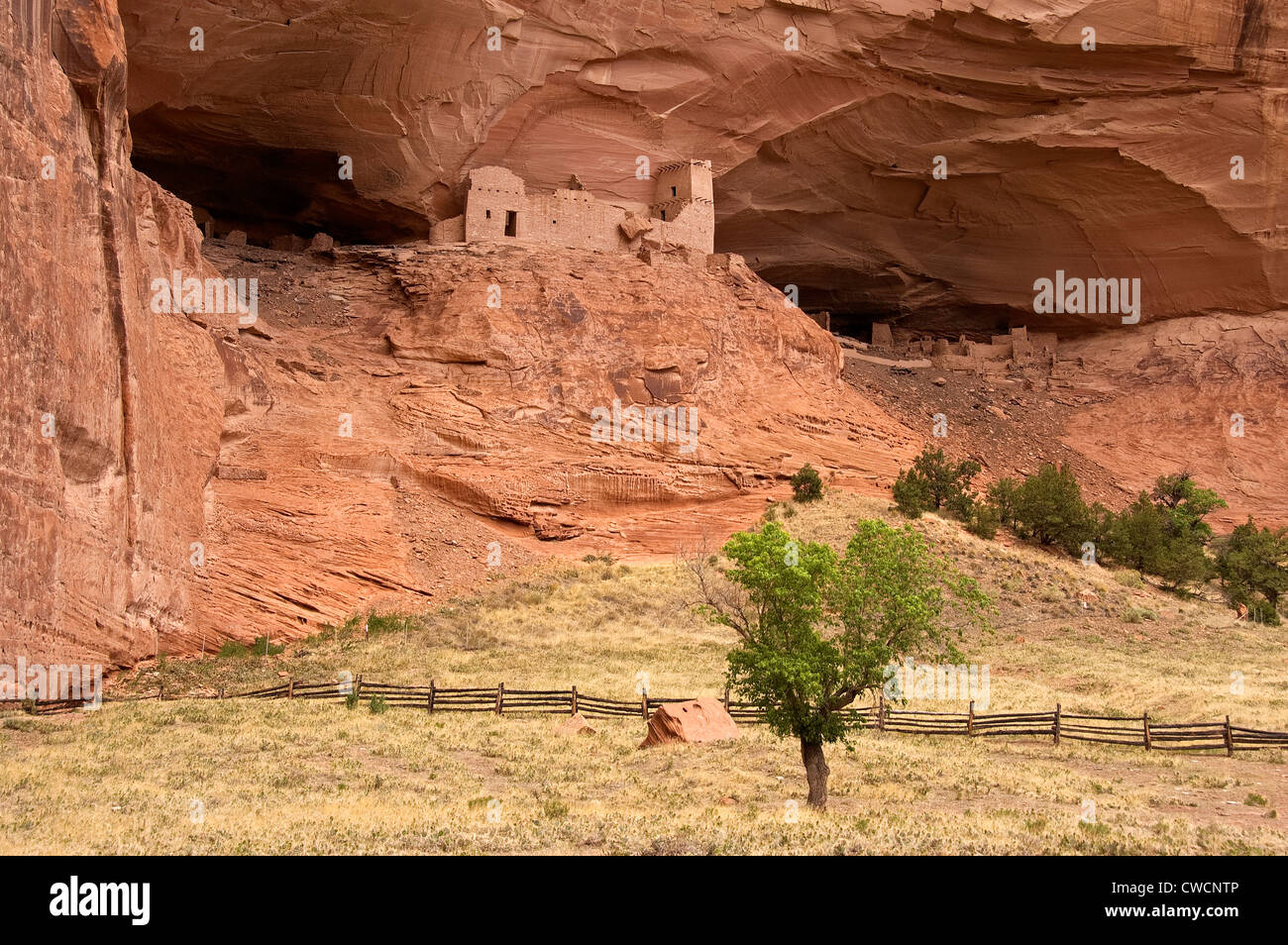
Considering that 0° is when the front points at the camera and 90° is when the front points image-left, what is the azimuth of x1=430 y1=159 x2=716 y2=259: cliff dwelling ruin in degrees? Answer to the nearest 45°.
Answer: approximately 0°

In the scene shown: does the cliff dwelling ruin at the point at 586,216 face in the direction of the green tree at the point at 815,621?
yes

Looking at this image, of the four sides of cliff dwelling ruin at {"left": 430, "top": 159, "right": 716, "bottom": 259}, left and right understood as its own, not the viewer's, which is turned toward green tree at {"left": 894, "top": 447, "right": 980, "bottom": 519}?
left

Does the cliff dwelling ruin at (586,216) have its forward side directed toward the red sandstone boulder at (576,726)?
yes

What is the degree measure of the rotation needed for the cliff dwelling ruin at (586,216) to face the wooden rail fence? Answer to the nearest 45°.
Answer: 0° — it already faces it

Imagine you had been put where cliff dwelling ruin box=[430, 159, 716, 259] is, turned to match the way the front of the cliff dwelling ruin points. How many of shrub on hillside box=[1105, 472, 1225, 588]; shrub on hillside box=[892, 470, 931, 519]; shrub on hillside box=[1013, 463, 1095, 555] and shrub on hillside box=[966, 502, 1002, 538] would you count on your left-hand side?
4

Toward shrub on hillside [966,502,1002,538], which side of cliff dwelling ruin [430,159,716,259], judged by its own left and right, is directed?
left

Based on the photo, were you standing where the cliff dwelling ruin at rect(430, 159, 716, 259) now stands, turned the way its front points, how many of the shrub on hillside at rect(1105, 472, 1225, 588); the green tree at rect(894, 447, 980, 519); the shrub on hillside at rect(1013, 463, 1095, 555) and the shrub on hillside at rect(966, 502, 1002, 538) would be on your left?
4

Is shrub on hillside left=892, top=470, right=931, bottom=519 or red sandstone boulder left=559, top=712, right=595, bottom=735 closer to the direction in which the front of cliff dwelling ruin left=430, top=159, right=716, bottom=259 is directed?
the red sandstone boulder

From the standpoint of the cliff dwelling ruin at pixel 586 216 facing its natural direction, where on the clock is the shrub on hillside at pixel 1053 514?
The shrub on hillside is roughly at 9 o'clock from the cliff dwelling ruin.
